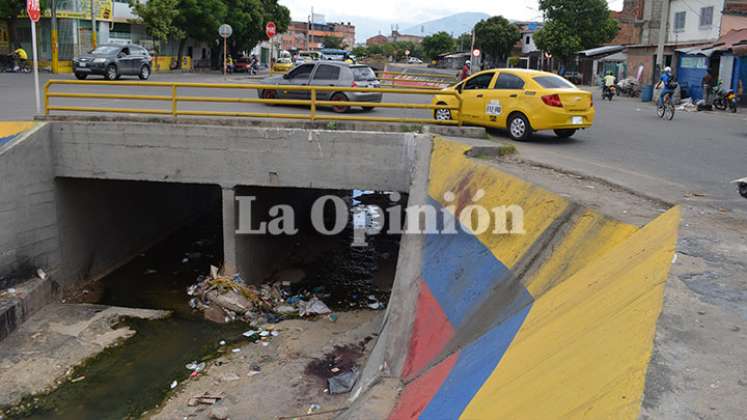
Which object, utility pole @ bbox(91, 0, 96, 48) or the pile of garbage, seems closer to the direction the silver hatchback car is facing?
the utility pole

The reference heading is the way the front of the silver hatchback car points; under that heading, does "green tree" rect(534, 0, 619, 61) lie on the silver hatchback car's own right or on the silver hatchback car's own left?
on the silver hatchback car's own right

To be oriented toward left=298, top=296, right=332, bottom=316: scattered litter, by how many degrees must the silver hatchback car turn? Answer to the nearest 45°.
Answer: approximately 135° to its left

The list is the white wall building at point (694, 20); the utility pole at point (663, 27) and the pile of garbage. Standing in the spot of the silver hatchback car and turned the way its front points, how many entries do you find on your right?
2

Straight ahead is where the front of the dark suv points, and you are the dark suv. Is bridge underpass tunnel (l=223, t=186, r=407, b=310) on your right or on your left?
on your left

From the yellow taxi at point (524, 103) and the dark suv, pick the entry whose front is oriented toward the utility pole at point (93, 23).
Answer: the yellow taxi
